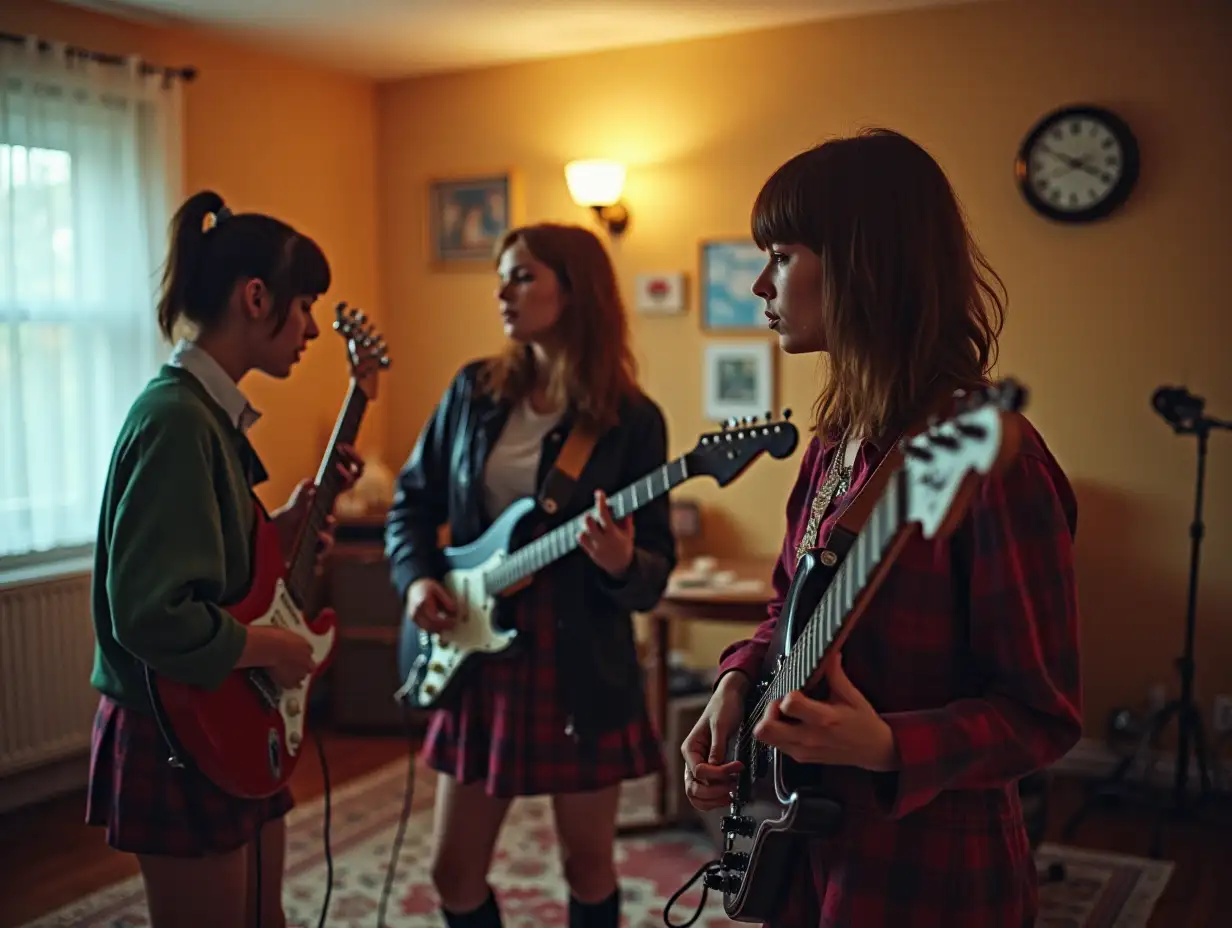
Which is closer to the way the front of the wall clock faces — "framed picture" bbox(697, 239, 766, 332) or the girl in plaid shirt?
the girl in plaid shirt

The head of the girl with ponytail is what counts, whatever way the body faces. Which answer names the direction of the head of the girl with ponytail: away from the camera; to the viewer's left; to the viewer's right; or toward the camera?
to the viewer's right

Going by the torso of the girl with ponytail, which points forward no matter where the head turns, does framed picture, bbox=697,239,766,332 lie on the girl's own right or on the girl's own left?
on the girl's own left

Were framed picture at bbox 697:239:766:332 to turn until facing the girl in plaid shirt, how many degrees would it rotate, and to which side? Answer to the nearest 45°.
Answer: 0° — it already faces them

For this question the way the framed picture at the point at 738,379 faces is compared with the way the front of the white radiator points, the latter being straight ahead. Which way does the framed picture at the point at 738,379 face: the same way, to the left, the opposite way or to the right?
to the right

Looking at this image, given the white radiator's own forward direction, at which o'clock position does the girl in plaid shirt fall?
The girl in plaid shirt is roughly at 1 o'clock from the white radiator.

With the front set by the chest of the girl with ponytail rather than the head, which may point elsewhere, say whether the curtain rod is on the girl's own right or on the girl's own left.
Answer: on the girl's own left

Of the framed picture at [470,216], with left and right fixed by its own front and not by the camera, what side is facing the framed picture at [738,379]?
left

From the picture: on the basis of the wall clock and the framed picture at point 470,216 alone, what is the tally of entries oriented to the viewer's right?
0

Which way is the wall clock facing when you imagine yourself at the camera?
facing the viewer

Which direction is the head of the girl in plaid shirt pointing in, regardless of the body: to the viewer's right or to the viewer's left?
to the viewer's left

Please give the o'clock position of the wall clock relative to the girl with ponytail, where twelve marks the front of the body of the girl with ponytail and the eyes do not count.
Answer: The wall clock is roughly at 11 o'clock from the girl with ponytail.

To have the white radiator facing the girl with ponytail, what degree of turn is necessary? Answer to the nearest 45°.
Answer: approximately 45° to its right

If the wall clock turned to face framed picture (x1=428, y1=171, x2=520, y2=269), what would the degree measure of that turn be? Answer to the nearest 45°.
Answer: approximately 90° to its right
